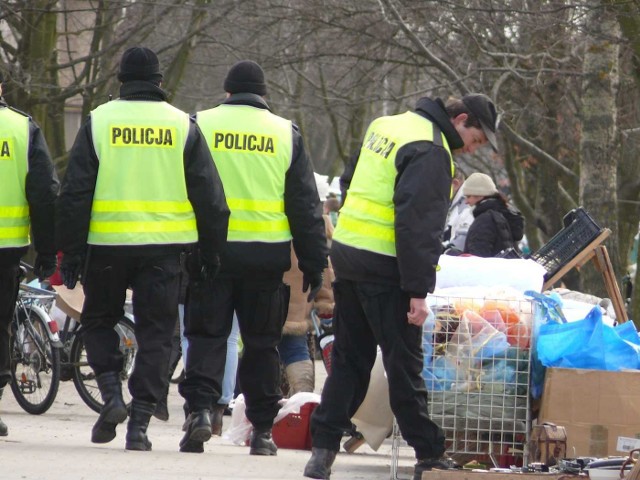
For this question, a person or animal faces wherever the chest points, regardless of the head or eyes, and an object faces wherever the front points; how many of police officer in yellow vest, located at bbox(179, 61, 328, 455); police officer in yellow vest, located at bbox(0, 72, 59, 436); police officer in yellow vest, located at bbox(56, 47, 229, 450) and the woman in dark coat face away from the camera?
3

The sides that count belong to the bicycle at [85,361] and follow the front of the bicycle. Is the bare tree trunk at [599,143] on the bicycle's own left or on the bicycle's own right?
on the bicycle's own right

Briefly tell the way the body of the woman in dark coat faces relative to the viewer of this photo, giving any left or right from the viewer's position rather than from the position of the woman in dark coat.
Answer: facing to the left of the viewer

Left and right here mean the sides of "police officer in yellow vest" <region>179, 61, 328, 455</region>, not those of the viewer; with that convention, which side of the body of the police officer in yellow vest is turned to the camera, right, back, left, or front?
back

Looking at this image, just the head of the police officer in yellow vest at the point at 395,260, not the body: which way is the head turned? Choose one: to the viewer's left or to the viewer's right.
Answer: to the viewer's right

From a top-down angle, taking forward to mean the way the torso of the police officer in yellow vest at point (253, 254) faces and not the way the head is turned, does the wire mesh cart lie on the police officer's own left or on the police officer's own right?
on the police officer's own right

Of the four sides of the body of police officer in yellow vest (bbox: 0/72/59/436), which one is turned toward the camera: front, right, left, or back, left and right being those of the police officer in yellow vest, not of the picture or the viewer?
back

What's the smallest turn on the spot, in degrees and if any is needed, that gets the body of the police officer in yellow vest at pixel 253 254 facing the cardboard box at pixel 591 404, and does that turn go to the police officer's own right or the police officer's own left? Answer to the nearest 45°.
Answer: approximately 90° to the police officer's own right

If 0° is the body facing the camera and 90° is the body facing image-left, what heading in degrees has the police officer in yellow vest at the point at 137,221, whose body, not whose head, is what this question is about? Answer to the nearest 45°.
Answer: approximately 180°

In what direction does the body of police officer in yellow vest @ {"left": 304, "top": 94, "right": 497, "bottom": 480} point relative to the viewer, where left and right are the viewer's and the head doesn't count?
facing away from the viewer and to the right of the viewer
